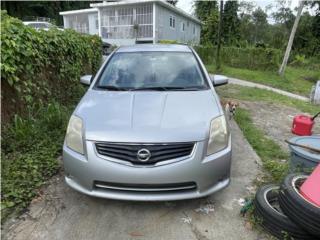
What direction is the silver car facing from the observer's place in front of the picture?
facing the viewer

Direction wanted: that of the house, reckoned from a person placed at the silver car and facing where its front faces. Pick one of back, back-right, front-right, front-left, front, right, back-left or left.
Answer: back

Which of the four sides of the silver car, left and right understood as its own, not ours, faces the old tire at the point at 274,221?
front

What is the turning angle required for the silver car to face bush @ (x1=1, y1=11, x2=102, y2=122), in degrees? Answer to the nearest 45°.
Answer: approximately 135° to its right

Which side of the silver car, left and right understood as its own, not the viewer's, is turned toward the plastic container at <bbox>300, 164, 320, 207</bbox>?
front

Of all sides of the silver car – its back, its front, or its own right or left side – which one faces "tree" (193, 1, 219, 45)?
back

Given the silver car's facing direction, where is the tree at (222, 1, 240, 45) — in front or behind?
behind

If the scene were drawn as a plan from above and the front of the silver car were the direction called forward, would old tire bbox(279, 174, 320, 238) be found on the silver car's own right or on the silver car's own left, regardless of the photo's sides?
on the silver car's own left

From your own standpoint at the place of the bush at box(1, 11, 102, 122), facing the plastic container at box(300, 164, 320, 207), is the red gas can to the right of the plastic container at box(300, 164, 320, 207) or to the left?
left
